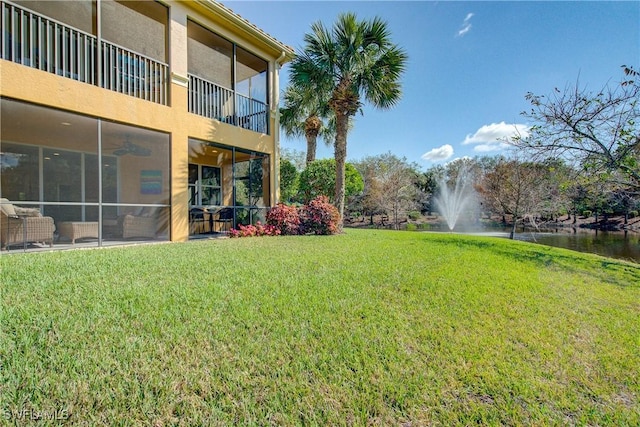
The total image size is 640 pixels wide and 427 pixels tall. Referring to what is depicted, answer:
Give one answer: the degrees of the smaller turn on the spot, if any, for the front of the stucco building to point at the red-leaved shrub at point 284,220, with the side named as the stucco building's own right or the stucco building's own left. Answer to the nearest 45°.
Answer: approximately 45° to the stucco building's own left

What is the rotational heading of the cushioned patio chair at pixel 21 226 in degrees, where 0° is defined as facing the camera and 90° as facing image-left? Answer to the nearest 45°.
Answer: approximately 270°

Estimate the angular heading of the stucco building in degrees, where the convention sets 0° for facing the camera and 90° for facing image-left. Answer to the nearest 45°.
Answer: approximately 315°

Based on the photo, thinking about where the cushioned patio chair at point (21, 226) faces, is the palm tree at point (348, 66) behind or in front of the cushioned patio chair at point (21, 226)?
in front

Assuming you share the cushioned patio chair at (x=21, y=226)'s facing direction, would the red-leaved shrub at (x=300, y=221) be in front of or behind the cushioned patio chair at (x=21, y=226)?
in front

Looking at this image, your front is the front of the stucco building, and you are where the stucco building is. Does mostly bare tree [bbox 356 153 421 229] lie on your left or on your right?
on your left

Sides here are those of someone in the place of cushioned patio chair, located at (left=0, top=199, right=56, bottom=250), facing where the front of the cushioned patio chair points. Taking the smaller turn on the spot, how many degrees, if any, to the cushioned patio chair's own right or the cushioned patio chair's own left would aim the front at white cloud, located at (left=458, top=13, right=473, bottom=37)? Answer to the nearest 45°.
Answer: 0° — it already faces it

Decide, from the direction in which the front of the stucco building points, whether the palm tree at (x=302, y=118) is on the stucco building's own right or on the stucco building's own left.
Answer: on the stucco building's own left

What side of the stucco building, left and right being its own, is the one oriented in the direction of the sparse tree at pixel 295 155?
left

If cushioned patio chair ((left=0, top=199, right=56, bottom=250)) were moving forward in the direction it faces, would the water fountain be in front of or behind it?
in front
